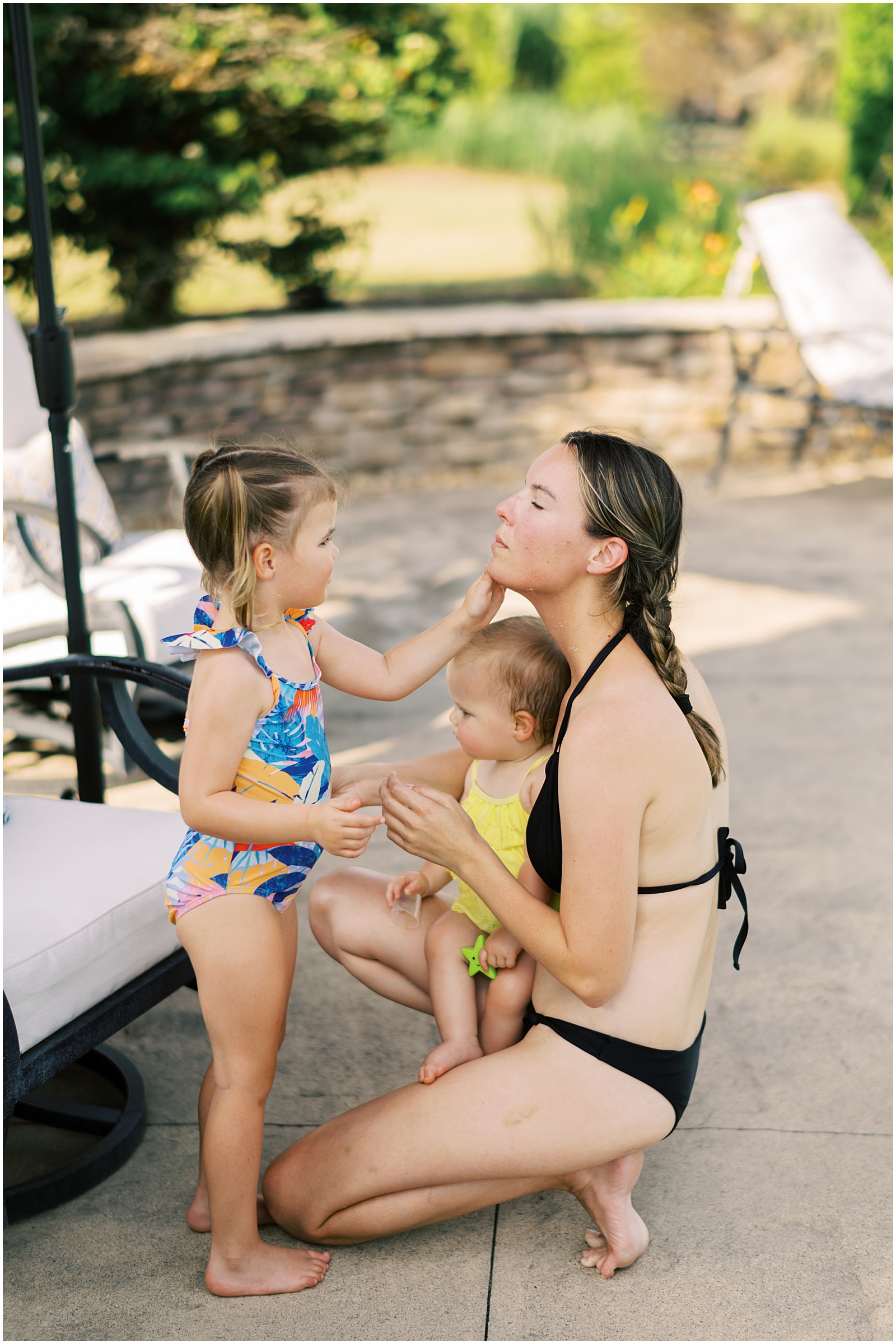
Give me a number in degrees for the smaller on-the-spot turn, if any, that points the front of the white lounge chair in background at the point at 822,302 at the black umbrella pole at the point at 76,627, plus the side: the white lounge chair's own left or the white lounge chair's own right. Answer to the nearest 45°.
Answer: approximately 45° to the white lounge chair's own right

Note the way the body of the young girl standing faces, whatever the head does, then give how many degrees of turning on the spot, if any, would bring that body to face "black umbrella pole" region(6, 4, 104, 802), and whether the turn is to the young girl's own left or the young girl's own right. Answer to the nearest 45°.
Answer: approximately 90° to the young girl's own left

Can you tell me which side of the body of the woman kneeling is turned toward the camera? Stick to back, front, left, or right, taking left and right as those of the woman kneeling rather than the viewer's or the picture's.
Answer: left

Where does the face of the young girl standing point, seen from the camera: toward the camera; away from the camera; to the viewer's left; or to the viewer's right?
to the viewer's right

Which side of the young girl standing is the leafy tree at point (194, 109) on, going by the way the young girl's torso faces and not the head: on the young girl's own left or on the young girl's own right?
on the young girl's own left

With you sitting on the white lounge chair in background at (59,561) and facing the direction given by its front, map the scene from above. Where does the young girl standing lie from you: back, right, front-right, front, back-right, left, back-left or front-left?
front-right

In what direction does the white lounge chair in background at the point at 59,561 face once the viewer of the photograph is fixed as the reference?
facing the viewer and to the right of the viewer

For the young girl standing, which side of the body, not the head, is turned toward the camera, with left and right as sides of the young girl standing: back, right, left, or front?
right

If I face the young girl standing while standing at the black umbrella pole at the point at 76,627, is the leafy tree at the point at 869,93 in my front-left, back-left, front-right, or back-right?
back-left

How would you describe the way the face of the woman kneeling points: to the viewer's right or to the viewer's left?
to the viewer's left

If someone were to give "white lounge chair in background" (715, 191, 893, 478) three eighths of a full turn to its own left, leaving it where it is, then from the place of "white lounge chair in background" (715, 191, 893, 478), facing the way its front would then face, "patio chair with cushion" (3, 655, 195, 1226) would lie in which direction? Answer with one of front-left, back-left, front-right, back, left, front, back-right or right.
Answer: back

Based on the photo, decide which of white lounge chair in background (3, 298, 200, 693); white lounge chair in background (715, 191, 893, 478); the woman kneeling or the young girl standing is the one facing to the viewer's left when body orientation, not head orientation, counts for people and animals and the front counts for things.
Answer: the woman kneeling
